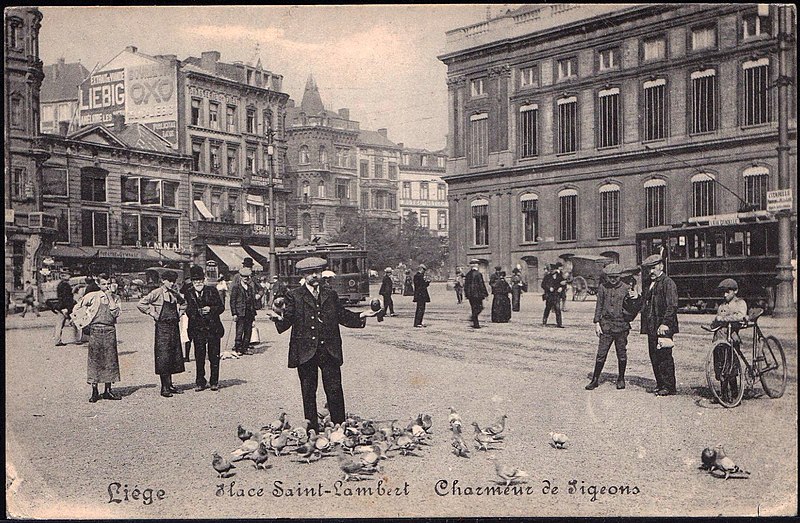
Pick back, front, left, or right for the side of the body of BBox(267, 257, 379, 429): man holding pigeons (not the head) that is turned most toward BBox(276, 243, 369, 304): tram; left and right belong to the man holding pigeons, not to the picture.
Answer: back

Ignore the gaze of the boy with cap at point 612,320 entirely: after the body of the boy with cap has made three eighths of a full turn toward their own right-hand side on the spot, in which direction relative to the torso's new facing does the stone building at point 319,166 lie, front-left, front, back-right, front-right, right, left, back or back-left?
front-left
